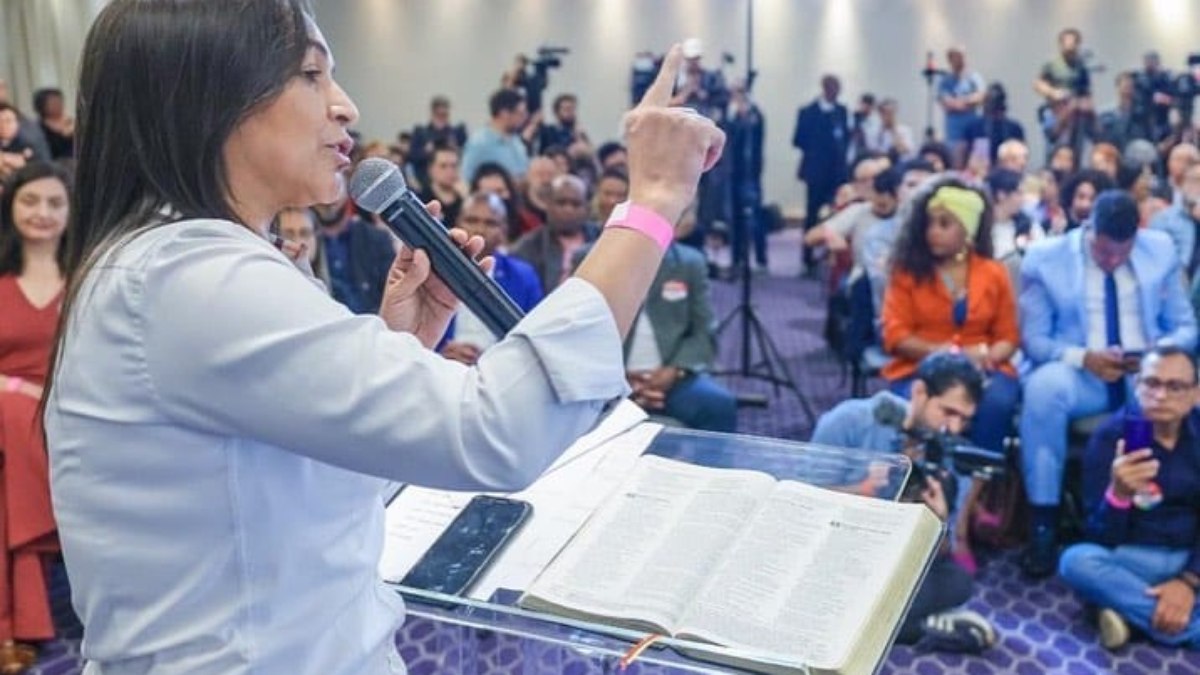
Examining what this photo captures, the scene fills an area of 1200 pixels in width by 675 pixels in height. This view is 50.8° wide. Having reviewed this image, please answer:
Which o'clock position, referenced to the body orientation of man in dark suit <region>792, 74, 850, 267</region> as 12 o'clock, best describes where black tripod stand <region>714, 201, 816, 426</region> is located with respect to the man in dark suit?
The black tripod stand is roughly at 12 o'clock from the man in dark suit.

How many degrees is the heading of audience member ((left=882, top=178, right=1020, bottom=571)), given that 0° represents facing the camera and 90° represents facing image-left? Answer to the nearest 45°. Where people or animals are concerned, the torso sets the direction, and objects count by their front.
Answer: approximately 0°

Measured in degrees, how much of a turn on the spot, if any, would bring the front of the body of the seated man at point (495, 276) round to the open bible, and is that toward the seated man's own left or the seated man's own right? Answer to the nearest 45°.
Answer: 0° — they already face it

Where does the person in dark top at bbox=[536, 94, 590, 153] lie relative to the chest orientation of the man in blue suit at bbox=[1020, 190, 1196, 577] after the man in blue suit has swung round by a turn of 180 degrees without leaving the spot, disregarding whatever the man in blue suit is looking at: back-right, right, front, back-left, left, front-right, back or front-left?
front-left

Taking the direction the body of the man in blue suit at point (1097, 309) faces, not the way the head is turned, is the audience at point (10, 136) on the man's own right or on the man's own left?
on the man's own right

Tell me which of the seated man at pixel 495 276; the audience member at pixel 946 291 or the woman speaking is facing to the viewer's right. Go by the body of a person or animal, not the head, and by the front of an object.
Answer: the woman speaking

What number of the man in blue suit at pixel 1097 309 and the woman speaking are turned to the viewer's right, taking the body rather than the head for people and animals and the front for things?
1

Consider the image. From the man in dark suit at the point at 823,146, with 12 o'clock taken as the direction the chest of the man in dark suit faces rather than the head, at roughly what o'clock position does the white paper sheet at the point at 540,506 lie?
The white paper sheet is roughly at 12 o'clock from the man in dark suit.

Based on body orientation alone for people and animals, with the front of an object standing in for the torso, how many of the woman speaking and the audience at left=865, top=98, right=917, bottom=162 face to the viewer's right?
1

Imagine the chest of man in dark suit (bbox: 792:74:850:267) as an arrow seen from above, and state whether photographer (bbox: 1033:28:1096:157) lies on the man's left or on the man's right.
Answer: on the man's left
